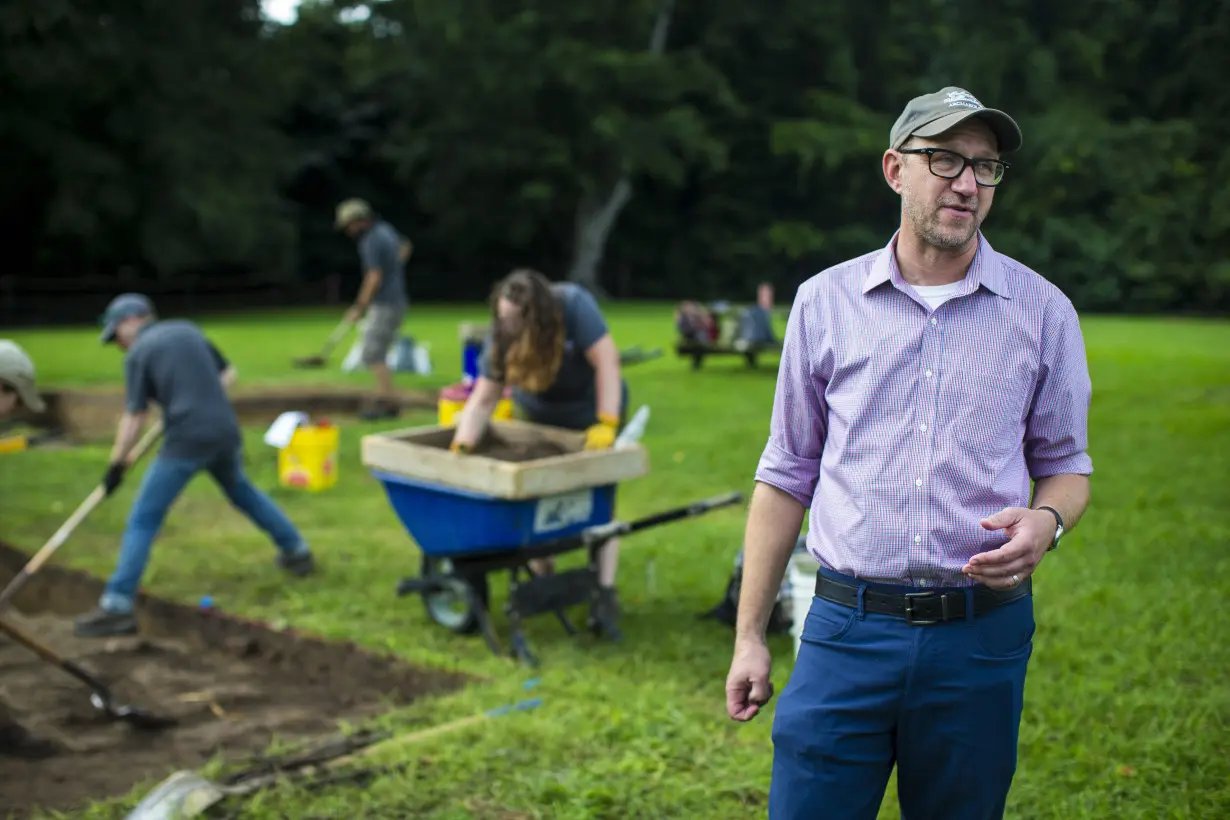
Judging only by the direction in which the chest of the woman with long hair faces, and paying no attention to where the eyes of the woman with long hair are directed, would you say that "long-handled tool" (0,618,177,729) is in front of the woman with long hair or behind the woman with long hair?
in front

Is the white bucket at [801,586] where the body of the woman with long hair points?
no

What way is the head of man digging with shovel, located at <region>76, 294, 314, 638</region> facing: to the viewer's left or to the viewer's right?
to the viewer's left

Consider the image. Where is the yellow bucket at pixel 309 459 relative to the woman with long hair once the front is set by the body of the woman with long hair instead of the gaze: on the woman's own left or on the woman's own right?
on the woman's own right

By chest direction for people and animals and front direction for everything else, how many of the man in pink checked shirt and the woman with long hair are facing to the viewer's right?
0

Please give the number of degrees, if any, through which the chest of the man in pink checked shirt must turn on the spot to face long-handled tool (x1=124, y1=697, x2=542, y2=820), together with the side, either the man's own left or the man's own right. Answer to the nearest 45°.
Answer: approximately 135° to the man's own right

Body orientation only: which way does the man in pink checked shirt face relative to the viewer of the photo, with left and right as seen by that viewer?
facing the viewer

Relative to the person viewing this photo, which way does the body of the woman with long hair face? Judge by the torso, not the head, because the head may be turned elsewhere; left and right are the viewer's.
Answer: facing the viewer and to the left of the viewer

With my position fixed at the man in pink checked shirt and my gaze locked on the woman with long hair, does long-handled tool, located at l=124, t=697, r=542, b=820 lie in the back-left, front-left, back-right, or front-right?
front-left

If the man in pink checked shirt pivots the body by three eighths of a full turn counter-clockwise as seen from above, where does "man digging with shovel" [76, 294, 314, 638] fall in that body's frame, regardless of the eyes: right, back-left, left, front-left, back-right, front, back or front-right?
left

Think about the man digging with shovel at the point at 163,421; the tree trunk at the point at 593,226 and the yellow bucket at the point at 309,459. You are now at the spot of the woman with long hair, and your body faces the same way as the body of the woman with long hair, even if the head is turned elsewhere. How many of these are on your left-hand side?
0

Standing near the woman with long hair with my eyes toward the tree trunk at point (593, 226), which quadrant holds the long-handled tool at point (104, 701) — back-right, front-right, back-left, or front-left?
back-left

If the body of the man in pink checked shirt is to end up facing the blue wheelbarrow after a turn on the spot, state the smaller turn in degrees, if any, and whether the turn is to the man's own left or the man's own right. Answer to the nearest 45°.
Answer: approximately 135° to the man's own right

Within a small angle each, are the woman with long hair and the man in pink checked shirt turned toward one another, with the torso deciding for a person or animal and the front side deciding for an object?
no

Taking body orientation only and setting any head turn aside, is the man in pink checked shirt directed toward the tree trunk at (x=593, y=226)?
no

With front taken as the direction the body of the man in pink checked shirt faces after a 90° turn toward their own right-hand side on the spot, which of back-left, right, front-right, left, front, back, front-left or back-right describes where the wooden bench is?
right

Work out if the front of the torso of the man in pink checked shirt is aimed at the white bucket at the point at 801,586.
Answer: no
